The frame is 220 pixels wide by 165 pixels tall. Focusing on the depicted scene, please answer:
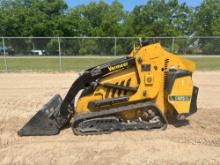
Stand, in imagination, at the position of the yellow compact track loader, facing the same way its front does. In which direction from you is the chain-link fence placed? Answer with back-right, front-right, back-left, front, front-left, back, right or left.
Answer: right

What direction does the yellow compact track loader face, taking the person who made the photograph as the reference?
facing to the left of the viewer
